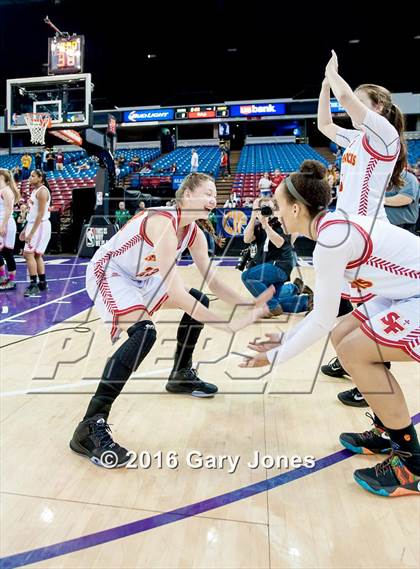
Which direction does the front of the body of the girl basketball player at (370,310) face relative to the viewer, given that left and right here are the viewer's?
facing to the left of the viewer

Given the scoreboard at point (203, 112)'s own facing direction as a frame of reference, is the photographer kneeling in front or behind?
in front

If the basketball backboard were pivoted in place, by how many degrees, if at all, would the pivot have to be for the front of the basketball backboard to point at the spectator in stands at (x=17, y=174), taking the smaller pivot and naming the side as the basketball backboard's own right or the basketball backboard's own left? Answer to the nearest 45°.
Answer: approximately 135° to the basketball backboard's own right

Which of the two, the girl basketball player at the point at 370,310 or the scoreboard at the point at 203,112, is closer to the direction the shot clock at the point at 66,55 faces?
the girl basketball player

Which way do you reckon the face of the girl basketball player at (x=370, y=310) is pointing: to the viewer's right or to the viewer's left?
to the viewer's left

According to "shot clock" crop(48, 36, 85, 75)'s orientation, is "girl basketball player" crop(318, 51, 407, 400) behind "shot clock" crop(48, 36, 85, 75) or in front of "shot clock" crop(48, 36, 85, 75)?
in front

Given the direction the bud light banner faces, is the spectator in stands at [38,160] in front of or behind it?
in front

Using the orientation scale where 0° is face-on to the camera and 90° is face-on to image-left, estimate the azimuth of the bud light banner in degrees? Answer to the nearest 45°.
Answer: approximately 0°
